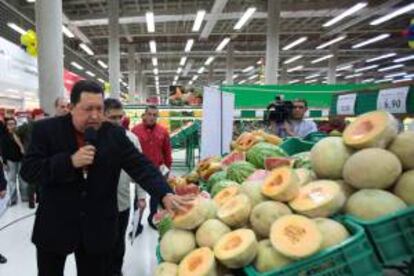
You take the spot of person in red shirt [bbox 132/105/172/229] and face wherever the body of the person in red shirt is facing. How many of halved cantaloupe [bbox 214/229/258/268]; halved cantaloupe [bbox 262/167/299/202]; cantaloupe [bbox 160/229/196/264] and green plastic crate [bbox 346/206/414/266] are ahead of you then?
4

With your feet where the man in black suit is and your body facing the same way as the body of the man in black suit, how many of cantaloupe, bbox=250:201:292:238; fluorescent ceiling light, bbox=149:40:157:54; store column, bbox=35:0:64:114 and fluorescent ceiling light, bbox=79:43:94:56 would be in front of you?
1

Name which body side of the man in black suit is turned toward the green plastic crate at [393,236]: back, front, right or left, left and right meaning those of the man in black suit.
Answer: front

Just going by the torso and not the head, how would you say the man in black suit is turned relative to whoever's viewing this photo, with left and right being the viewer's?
facing the viewer and to the right of the viewer

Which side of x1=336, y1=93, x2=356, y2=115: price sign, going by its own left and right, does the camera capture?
front

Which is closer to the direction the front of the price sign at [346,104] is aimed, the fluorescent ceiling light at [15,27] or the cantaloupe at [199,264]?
the cantaloupe

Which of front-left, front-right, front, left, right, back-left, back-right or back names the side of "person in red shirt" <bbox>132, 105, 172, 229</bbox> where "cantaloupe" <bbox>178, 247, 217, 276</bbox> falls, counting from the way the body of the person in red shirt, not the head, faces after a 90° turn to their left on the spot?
right

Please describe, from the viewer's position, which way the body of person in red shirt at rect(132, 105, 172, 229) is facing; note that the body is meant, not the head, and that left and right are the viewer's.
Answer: facing the viewer

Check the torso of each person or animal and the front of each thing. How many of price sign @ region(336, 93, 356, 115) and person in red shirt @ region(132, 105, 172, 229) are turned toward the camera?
2

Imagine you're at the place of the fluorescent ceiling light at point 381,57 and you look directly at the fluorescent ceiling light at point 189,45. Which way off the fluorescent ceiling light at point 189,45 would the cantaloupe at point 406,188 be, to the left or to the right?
left

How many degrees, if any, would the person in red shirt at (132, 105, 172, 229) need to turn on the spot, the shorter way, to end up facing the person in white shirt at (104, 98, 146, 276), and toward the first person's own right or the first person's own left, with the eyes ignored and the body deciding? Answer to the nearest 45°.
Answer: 0° — they already face them

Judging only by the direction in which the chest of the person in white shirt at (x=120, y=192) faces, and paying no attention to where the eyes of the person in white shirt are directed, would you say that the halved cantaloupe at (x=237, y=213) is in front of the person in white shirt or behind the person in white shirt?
in front

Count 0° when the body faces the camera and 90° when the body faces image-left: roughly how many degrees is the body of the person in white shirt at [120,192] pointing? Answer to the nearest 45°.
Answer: approximately 315°

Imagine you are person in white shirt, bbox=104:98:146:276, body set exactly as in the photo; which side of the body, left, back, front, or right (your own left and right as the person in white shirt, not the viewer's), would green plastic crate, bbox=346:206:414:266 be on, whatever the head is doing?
front

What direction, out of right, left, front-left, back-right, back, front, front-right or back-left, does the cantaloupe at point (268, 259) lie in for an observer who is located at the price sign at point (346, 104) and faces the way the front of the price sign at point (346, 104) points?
front

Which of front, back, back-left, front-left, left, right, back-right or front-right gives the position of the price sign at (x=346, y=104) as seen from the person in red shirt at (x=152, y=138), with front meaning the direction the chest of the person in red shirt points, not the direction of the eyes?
front-left

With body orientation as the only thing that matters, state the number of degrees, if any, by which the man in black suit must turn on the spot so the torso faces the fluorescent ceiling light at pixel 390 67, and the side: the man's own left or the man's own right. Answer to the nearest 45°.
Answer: approximately 90° to the man's own left
